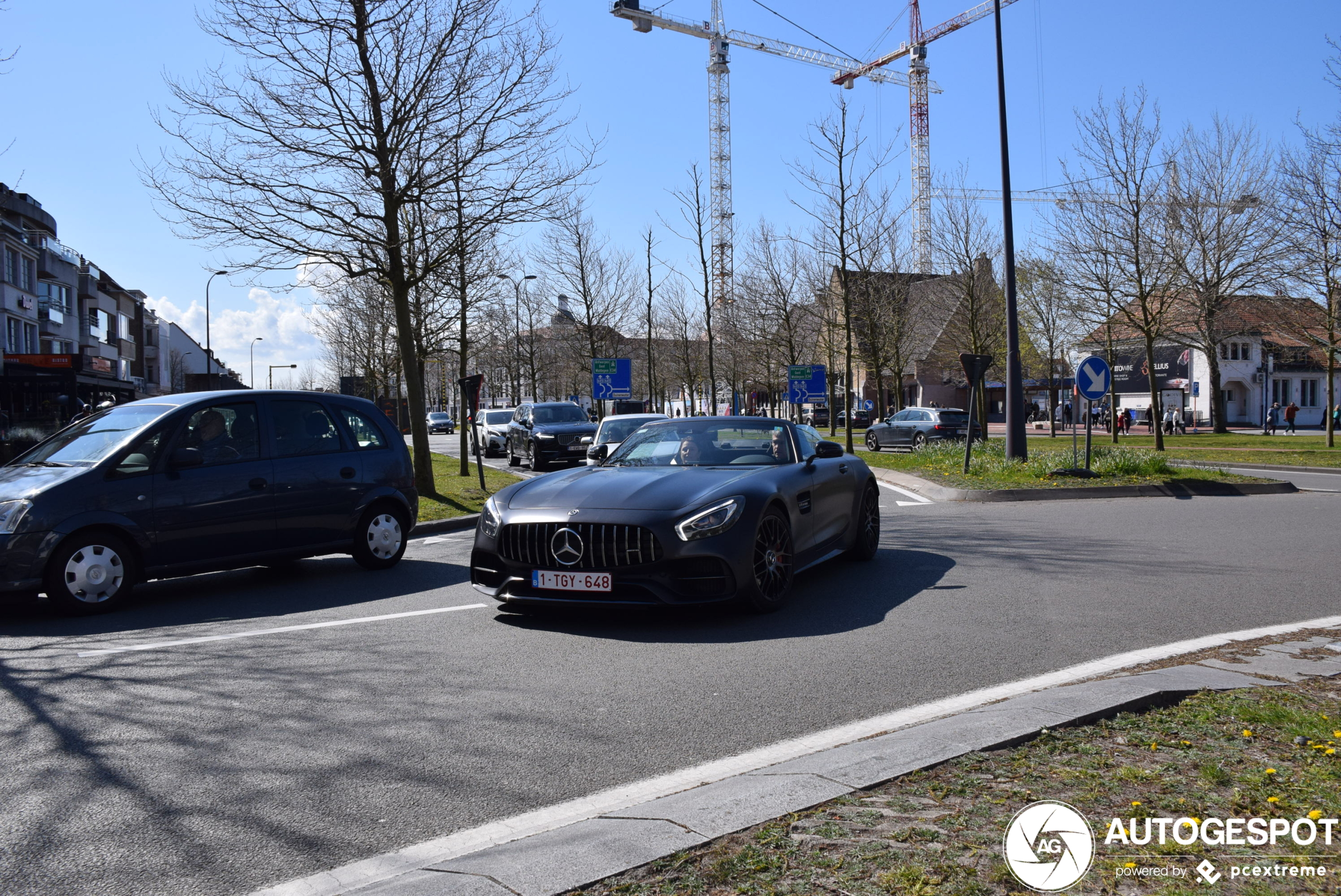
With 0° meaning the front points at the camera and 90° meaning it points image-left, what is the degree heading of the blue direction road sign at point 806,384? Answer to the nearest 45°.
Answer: approximately 0°

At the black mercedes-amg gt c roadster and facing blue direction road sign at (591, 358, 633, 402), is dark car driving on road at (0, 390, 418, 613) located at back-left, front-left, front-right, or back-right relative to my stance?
front-left

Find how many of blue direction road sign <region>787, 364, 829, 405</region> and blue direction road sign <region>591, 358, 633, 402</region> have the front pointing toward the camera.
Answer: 2

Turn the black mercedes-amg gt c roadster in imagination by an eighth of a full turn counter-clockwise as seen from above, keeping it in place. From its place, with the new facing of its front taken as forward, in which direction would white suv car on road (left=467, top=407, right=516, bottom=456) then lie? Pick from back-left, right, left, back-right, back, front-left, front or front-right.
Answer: back

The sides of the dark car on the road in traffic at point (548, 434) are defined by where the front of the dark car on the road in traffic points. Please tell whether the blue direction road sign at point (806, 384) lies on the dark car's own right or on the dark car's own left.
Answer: on the dark car's own left

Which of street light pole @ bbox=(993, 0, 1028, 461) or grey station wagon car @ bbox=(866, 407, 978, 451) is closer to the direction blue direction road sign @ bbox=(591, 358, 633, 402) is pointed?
the street light pole

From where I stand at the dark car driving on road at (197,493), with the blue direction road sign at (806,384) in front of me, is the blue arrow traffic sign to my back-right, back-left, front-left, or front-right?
front-right

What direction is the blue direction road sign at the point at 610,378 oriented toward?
toward the camera

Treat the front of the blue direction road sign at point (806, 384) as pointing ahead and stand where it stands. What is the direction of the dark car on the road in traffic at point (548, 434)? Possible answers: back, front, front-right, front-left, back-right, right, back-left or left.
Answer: front-right

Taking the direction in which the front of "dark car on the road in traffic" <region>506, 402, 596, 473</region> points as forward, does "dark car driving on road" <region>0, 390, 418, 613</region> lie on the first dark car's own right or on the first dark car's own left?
on the first dark car's own right

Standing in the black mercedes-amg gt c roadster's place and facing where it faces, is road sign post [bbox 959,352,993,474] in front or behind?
behind

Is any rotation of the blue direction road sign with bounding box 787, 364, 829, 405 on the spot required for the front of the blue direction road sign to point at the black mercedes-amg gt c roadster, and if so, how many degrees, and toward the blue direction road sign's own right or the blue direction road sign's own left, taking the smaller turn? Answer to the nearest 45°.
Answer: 0° — it already faces it

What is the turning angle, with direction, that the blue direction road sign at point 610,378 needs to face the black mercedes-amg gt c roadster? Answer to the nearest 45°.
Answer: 0° — it already faces it

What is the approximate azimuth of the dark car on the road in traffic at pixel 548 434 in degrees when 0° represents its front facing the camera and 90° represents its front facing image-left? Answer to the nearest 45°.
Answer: approximately 315°

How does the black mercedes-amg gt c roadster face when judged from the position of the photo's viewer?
facing the viewer and to the left of the viewer
